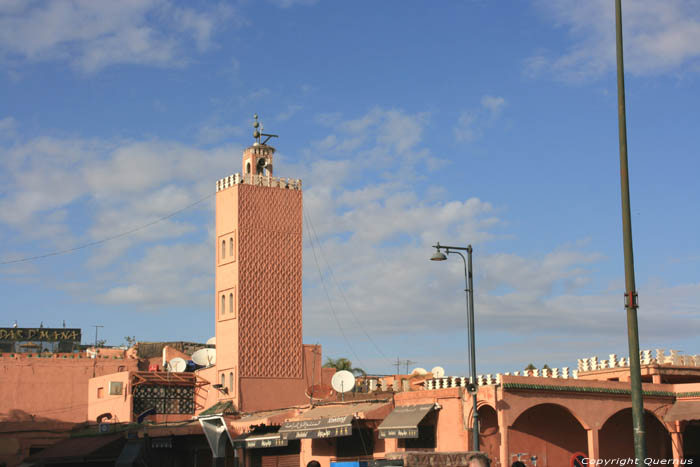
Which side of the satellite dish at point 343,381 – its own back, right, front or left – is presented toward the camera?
front

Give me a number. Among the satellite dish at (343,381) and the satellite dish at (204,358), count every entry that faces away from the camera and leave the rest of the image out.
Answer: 0

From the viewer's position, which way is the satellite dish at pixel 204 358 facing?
facing the viewer and to the right of the viewer

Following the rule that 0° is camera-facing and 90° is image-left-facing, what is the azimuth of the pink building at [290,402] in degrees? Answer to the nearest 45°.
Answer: approximately 0°

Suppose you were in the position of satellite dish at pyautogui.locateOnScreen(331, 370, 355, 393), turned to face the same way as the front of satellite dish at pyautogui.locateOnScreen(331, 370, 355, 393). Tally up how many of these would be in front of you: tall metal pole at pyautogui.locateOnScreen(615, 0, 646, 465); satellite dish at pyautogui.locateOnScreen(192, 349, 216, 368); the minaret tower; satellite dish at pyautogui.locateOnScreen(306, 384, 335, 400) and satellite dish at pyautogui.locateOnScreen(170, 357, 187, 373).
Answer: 1

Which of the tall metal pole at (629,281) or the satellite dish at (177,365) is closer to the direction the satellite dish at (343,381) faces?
the tall metal pole

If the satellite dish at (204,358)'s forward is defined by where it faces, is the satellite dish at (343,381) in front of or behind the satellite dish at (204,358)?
in front

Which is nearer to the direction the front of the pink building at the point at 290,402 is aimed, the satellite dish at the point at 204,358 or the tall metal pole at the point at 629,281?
the tall metal pole

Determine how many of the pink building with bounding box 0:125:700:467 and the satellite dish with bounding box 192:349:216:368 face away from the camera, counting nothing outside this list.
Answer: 0
